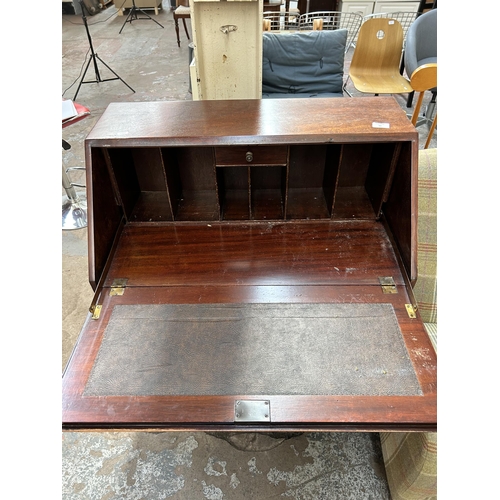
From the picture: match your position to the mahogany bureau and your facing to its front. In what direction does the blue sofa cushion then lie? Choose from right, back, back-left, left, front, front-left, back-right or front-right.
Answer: back

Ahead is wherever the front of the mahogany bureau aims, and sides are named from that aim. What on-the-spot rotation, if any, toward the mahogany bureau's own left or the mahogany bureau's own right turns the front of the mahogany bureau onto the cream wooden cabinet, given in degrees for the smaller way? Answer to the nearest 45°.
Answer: approximately 180°

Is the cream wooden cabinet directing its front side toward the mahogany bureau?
yes

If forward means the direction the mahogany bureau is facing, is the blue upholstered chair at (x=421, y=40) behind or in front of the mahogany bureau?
behind

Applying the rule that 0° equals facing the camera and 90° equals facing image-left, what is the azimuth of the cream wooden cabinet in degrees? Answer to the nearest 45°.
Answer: approximately 0°

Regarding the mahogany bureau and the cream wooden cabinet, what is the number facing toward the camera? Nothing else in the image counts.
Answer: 2

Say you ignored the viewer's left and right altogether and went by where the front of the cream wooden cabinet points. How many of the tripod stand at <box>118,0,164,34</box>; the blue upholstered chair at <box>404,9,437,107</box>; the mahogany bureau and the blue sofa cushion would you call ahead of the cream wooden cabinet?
1

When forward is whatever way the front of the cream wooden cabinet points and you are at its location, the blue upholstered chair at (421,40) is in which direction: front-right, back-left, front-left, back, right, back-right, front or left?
back-left
